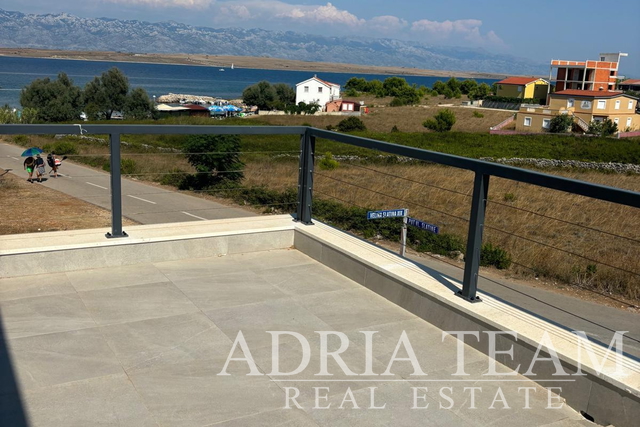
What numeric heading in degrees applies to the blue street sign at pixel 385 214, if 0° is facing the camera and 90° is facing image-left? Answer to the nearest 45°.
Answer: approximately 0°

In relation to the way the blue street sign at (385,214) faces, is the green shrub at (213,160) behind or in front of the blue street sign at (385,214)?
behind

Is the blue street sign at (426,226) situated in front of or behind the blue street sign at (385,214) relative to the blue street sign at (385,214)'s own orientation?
in front

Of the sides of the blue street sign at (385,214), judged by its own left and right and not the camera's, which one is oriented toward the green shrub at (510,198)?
back

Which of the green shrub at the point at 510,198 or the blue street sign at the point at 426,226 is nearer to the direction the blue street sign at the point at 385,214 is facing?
the blue street sign

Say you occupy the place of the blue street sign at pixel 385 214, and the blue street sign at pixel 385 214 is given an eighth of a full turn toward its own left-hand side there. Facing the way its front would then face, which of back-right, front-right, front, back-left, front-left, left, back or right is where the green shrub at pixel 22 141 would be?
back
